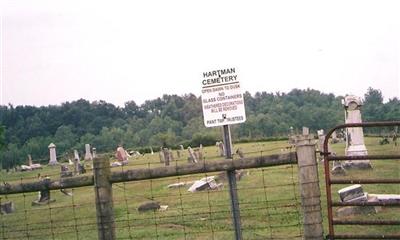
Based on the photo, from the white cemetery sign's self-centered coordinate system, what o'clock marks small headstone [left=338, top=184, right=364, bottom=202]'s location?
The small headstone is roughly at 7 o'clock from the white cemetery sign.

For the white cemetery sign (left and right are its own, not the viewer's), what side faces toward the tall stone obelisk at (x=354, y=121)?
back

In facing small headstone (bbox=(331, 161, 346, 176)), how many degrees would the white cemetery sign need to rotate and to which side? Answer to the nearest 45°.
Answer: approximately 180°

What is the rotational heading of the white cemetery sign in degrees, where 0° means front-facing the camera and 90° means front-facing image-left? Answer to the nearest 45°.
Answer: approximately 0°

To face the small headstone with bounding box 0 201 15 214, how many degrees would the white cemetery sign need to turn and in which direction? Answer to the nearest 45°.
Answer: approximately 135° to its right

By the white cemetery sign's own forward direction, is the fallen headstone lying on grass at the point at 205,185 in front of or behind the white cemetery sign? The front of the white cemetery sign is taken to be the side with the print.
behind
